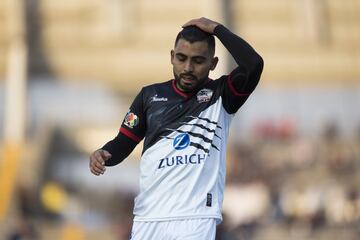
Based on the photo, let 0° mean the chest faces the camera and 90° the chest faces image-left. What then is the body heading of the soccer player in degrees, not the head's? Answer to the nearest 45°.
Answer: approximately 0°
